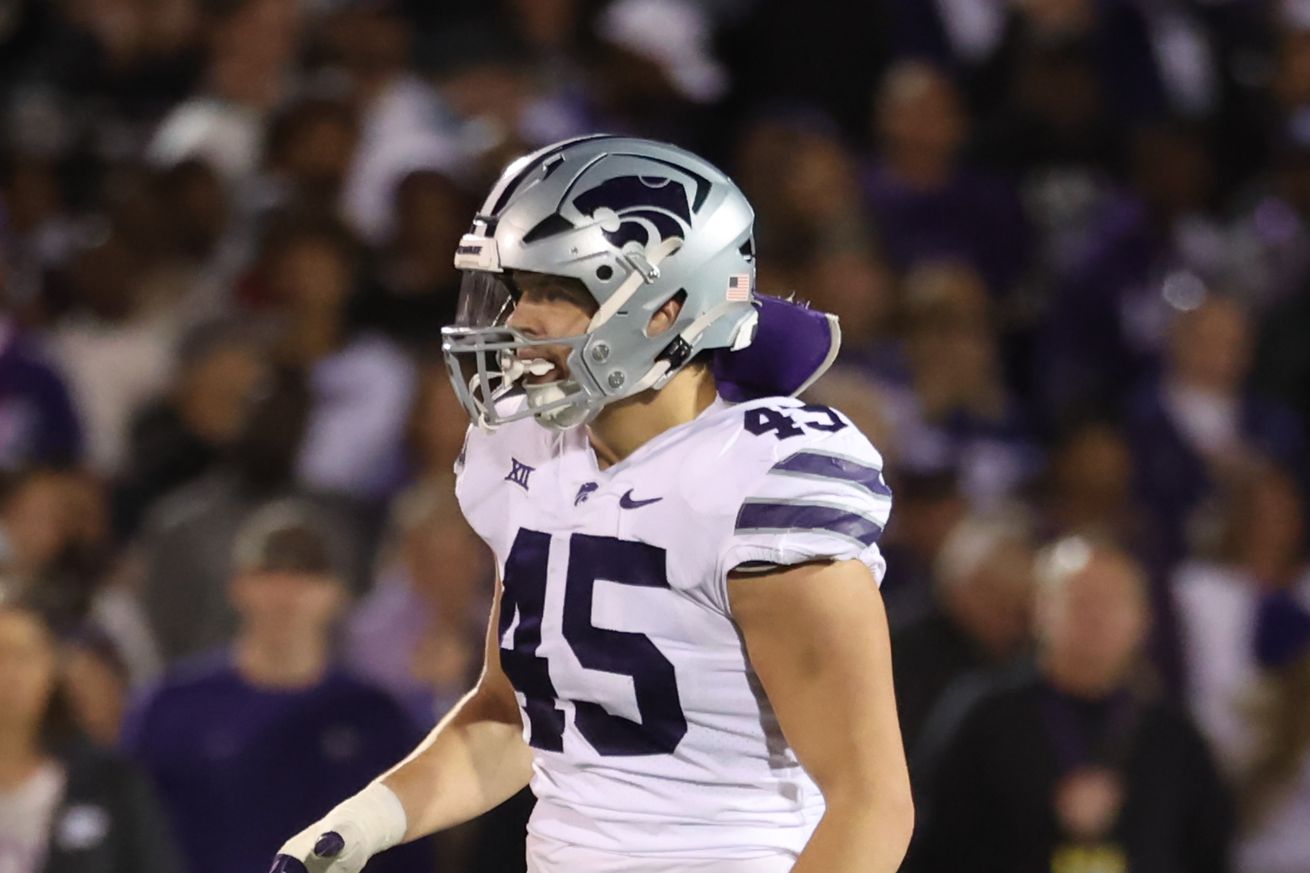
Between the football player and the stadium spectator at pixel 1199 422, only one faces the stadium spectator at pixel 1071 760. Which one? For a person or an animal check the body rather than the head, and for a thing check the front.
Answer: the stadium spectator at pixel 1199 422

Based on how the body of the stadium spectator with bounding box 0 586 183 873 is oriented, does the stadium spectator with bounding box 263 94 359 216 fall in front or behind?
behind

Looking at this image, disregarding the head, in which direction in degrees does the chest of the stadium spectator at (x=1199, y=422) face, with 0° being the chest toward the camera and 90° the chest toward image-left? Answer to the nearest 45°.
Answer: approximately 0°

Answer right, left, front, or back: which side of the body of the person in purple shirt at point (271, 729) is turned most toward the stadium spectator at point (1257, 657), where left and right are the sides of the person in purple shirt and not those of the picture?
left

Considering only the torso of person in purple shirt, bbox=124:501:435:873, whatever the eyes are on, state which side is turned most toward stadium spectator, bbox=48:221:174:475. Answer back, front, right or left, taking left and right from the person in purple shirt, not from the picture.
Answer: back

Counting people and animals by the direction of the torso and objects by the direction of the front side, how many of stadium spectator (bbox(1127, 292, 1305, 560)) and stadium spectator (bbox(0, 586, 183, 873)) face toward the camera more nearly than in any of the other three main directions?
2

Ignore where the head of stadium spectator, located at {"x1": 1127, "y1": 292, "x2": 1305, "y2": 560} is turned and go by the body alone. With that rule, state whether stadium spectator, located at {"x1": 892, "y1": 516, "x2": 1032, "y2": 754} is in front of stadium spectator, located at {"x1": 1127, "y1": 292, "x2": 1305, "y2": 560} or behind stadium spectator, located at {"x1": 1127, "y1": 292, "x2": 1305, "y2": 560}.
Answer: in front

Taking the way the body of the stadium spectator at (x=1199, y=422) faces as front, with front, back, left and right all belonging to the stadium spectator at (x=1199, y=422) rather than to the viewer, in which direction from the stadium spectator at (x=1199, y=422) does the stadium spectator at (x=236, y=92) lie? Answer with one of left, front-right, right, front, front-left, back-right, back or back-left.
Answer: right

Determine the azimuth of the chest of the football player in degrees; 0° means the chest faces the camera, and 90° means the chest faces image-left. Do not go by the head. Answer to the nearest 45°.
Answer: approximately 45°

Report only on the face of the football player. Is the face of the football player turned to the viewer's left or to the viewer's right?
to the viewer's left

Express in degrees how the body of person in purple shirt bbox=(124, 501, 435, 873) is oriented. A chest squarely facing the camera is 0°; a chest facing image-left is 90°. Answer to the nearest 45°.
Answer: approximately 0°

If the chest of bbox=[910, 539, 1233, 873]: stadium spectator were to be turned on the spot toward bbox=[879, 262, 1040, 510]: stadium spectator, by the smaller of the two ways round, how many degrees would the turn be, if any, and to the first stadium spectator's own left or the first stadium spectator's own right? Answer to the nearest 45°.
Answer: approximately 180°

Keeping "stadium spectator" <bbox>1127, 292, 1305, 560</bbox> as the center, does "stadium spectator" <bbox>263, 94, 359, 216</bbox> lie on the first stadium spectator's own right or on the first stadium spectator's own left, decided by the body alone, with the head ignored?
on the first stadium spectator's own right

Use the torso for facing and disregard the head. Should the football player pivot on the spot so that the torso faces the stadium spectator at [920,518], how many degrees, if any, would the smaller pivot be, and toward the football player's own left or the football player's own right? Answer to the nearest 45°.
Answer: approximately 135° to the football player's own right

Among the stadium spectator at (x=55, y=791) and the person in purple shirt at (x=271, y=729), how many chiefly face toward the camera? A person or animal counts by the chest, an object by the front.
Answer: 2
